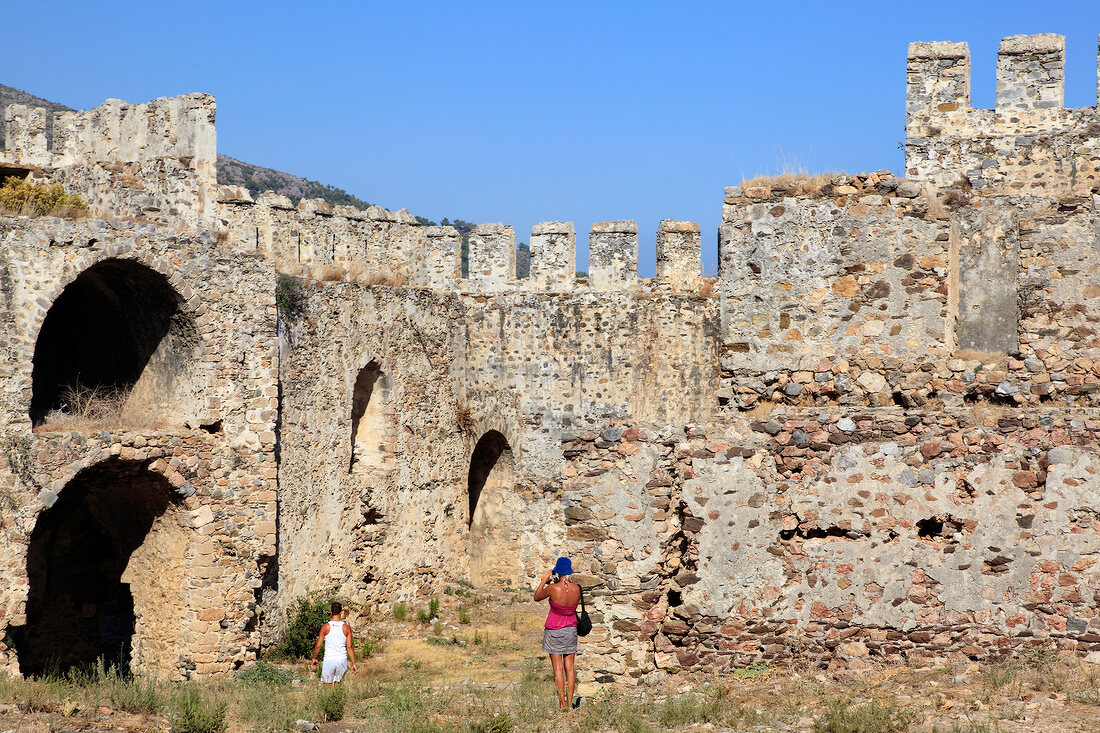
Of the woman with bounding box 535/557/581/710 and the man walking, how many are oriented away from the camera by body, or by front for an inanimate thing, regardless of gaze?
2

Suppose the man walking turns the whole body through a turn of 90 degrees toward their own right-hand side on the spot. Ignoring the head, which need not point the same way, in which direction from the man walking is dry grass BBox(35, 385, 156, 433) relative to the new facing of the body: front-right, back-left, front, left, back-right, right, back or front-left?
back-left

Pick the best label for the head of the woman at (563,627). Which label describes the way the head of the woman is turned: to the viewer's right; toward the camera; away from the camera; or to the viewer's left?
away from the camera

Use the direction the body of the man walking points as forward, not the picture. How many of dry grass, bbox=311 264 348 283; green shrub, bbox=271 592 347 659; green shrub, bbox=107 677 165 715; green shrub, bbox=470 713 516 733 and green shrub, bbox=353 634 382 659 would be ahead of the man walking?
3

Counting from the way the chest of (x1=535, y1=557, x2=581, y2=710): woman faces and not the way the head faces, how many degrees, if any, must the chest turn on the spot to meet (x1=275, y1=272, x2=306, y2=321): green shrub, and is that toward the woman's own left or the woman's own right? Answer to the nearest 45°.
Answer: approximately 45° to the woman's own left

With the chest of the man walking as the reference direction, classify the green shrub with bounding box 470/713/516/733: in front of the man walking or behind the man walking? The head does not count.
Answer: behind

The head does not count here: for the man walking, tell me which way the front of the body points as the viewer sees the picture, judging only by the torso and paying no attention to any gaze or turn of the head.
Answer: away from the camera

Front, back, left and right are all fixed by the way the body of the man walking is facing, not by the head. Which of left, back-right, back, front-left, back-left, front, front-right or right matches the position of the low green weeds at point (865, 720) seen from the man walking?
back-right

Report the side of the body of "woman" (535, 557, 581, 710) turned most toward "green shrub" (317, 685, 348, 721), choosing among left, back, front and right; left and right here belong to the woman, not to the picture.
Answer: left

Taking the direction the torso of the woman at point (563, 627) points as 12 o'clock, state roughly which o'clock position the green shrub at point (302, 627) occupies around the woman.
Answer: The green shrub is roughly at 11 o'clock from the woman.

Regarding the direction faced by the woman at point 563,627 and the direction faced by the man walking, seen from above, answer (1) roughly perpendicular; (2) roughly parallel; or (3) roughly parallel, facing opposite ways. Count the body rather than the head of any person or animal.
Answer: roughly parallel

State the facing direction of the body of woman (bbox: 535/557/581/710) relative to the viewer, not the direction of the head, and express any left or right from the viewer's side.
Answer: facing away from the viewer

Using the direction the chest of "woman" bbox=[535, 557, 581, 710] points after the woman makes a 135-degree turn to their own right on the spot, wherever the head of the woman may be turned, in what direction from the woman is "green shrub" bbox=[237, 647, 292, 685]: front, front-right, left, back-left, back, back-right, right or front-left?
back
